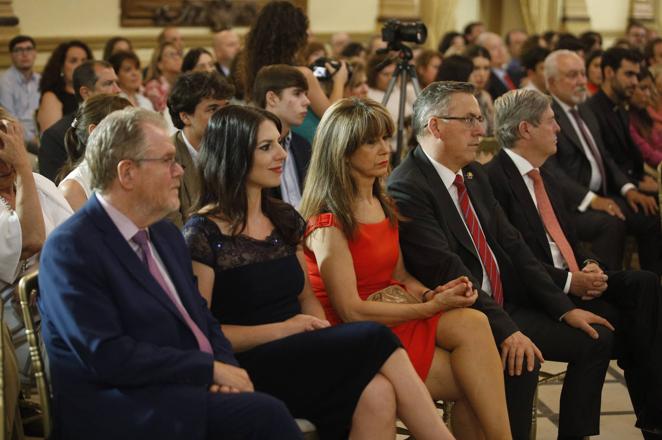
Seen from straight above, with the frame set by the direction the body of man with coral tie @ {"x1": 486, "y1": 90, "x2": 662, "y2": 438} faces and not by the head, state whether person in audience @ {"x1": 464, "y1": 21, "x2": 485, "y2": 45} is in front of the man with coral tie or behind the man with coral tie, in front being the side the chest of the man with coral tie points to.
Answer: behind

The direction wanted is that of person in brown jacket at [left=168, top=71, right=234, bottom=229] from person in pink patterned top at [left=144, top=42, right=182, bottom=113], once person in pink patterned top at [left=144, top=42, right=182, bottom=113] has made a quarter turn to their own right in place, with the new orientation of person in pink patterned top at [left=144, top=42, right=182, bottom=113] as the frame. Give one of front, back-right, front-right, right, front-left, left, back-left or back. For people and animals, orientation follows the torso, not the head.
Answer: front-left

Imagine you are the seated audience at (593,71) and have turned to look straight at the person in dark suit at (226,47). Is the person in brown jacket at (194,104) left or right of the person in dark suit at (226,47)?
left

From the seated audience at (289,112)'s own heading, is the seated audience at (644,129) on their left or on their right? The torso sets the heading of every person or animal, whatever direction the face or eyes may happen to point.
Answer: on their left

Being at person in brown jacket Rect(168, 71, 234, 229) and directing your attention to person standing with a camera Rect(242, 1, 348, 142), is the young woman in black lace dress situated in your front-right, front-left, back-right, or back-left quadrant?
back-right

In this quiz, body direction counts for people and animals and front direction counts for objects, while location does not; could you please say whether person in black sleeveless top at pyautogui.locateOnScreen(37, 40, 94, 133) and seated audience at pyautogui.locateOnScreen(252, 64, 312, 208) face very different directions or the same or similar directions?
same or similar directions

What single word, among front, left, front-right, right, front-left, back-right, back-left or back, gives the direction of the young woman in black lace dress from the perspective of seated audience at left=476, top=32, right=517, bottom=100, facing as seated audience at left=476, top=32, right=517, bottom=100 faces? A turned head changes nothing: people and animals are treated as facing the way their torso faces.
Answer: front-right

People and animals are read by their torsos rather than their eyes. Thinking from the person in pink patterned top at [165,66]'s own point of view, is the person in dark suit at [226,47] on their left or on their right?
on their left

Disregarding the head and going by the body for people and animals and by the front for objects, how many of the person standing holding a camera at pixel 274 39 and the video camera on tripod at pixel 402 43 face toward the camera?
0
